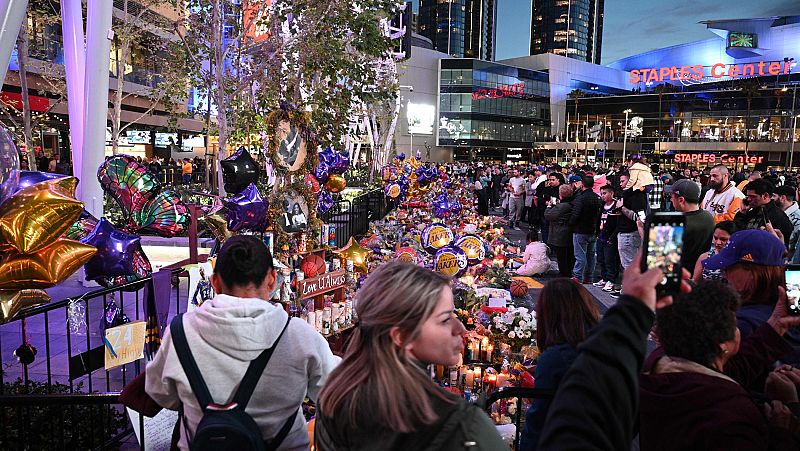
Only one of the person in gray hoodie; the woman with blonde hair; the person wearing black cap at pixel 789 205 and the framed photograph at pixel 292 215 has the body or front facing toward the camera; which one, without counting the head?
the framed photograph

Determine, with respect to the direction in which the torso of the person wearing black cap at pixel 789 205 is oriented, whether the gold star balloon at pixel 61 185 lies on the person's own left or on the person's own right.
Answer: on the person's own left

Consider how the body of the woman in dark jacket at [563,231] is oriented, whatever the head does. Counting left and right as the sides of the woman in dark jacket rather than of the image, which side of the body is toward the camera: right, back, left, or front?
left

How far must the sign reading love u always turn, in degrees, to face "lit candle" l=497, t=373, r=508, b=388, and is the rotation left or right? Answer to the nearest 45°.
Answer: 0° — it already faces it

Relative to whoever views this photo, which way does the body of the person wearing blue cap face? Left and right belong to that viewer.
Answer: facing to the left of the viewer

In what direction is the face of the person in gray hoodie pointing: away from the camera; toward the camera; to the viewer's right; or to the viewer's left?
away from the camera

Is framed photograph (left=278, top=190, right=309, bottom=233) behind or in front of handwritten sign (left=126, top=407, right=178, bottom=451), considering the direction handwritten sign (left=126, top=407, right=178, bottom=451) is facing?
behind

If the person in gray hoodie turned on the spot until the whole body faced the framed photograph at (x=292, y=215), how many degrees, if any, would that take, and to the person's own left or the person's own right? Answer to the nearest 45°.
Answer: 0° — they already face it

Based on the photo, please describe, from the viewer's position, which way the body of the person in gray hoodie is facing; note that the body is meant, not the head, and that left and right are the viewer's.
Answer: facing away from the viewer

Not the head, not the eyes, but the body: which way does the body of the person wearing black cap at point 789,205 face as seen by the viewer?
to the viewer's left

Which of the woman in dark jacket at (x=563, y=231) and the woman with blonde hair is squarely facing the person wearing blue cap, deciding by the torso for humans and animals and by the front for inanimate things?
the woman with blonde hair

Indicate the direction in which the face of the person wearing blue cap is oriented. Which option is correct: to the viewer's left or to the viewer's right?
to the viewer's left
